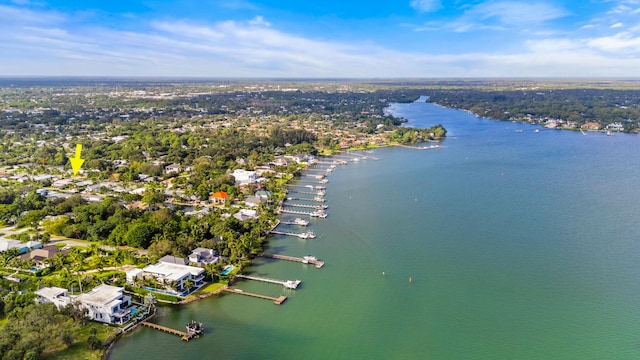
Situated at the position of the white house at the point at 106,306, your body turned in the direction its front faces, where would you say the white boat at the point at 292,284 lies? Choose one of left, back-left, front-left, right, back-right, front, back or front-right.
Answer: front-left

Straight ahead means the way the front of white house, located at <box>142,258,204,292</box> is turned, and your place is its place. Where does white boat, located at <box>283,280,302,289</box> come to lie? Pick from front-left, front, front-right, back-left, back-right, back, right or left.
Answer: front-left

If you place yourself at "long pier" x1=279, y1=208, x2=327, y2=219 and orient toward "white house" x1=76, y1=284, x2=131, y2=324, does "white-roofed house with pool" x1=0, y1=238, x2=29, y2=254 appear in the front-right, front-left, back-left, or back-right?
front-right

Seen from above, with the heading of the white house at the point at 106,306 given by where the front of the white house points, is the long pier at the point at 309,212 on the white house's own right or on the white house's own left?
on the white house's own left

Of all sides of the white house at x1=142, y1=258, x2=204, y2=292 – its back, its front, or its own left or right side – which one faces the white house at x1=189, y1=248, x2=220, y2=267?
right

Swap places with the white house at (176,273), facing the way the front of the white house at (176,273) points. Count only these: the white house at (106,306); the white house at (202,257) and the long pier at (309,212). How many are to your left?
2

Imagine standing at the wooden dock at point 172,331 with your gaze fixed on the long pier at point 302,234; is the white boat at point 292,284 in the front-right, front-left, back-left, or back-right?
front-right

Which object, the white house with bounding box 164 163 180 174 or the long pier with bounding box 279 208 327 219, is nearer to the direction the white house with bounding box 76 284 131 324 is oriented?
the long pier

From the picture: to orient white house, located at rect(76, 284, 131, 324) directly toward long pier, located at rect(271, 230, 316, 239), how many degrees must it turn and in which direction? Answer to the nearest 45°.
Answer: approximately 90° to its left

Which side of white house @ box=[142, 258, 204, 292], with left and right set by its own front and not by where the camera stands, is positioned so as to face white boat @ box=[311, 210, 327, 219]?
left

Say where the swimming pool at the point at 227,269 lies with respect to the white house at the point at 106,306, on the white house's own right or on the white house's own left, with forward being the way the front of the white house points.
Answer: on the white house's own left

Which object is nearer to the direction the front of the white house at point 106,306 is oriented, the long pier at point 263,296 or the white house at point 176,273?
the long pier

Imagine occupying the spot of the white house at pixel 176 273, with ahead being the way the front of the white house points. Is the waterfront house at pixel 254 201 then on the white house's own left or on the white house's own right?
on the white house's own left

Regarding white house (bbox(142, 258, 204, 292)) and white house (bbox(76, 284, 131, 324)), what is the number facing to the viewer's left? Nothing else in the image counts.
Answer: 0

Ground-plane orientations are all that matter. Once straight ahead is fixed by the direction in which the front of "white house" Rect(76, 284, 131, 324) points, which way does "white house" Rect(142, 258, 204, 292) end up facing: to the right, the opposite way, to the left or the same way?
the same way

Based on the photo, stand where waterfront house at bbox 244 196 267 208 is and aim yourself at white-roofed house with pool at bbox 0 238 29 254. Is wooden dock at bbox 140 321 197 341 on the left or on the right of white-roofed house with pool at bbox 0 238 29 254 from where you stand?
left
